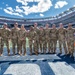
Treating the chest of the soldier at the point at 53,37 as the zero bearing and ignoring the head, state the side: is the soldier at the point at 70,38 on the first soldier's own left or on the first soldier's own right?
on the first soldier's own left

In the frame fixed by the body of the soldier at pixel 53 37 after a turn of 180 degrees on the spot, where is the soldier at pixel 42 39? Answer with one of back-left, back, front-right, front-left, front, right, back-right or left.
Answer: left
